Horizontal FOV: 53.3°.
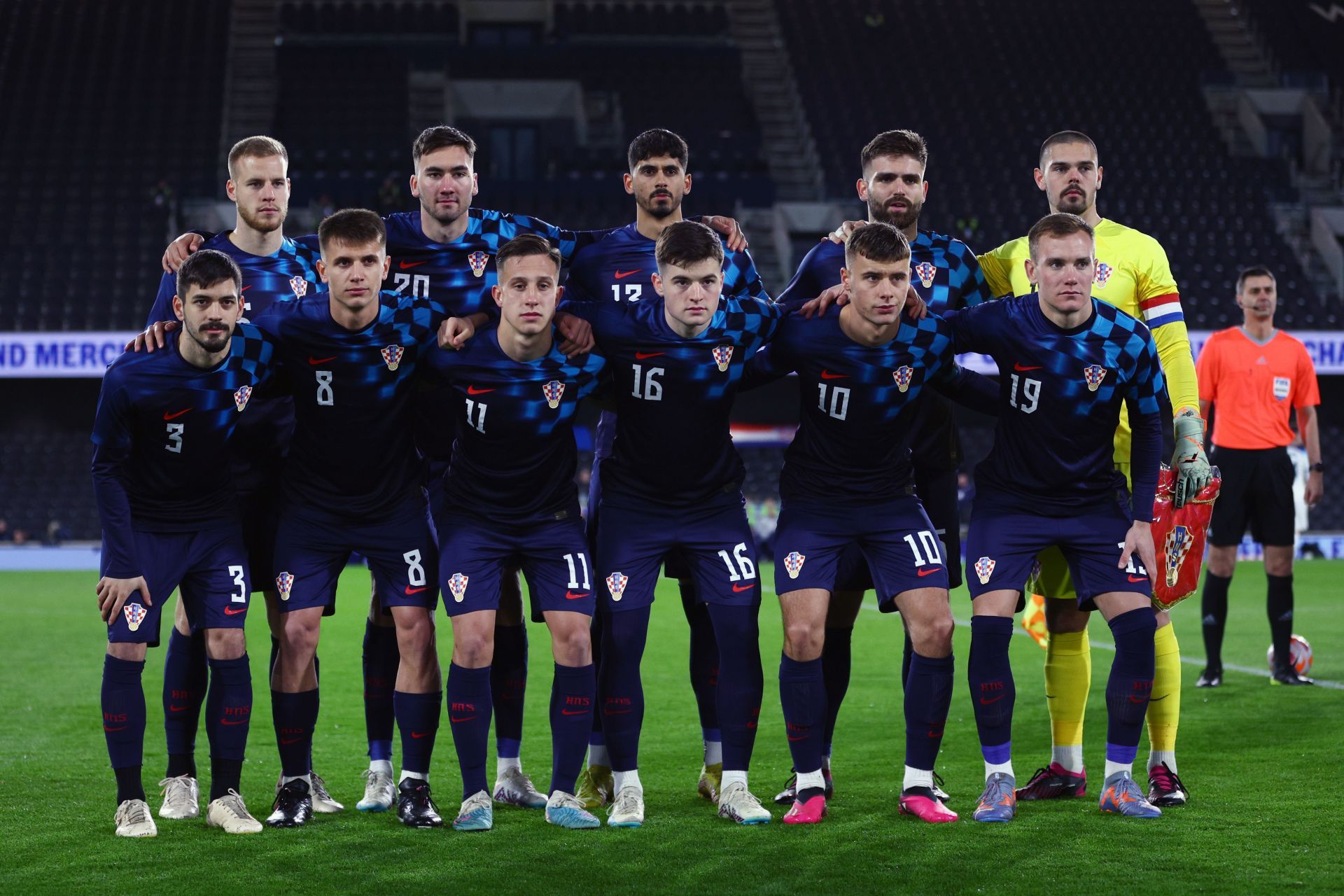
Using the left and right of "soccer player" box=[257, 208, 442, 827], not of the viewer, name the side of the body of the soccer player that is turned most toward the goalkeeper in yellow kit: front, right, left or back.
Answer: left

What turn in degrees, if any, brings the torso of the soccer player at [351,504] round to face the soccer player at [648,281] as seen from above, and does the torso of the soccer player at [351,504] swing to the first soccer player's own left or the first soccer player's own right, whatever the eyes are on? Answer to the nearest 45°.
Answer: approximately 90° to the first soccer player's own left

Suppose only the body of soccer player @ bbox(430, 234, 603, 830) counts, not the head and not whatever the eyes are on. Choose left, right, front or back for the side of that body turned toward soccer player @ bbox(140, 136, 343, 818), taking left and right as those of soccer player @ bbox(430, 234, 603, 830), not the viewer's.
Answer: right

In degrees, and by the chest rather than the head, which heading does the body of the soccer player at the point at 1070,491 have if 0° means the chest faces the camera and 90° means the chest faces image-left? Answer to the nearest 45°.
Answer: approximately 0°

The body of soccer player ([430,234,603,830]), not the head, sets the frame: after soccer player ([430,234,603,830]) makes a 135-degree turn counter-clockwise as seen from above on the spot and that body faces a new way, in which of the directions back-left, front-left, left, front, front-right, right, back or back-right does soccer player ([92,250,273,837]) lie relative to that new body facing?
back-left

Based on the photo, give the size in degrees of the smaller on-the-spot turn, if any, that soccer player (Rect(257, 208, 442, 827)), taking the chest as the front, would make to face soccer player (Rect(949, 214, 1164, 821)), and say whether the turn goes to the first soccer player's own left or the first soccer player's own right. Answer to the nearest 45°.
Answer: approximately 90° to the first soccer player's own left

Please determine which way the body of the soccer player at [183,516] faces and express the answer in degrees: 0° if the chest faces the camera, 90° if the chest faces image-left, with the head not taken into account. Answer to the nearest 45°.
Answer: approximately 0°
